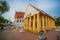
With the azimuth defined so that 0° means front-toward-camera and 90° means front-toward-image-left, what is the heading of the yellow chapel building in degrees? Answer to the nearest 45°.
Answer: approximately 45°

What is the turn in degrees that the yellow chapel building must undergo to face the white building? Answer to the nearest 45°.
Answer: approximately 45° to its right

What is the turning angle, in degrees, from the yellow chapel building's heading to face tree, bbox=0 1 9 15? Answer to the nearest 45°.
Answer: approximately 45° to its right
